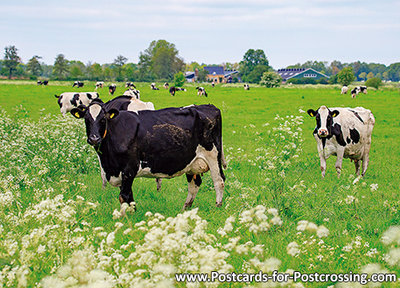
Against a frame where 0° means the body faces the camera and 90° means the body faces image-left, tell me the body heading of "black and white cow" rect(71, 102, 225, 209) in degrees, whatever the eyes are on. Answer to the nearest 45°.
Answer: approximately 90°

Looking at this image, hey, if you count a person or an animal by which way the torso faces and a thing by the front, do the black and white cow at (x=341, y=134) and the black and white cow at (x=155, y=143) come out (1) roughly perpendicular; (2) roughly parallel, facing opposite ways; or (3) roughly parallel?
roughly parallel

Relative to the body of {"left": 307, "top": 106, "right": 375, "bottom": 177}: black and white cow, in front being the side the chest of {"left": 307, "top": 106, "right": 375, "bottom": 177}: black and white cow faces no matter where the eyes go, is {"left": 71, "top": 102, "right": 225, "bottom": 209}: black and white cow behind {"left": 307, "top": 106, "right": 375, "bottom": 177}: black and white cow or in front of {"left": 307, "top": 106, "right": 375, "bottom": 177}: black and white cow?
in front

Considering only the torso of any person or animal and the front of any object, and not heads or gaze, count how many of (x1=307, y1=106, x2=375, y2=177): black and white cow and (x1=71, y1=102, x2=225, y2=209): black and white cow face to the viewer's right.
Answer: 0

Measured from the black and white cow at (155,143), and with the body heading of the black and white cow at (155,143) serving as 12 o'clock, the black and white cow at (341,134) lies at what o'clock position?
the black and white cow at (341,134) is roughly at 5 o'clock from the black and white cow at (155,143).

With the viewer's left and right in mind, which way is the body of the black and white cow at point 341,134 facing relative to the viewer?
facing the viewer and to the left of the viewer
